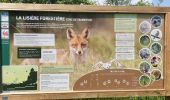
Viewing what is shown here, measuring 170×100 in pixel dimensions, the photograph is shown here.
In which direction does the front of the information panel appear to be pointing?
toward the camera
